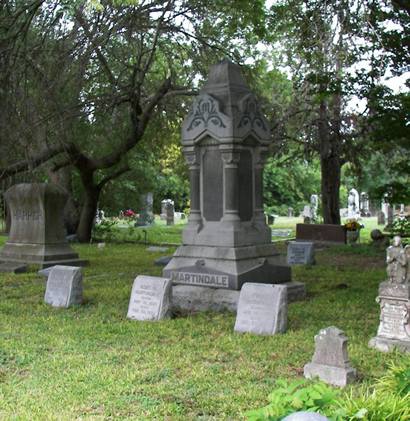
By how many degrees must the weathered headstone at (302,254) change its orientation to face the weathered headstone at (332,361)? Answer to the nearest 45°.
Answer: approximately 45° to its left

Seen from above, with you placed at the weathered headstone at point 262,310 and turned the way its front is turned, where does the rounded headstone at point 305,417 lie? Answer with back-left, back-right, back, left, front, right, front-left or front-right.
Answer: front-left

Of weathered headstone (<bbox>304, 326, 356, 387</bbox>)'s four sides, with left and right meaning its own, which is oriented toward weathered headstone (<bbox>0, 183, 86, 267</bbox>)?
right

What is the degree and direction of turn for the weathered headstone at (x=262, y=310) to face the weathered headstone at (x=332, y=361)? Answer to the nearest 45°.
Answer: approximately 45° to its left

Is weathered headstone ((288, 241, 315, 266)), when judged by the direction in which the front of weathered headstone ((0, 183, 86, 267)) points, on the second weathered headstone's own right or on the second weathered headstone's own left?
on the second weathered headstone's own left

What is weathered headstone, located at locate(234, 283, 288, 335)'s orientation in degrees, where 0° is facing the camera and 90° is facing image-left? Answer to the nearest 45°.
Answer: approximately 45°

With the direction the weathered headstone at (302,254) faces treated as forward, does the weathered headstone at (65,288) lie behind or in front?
in front

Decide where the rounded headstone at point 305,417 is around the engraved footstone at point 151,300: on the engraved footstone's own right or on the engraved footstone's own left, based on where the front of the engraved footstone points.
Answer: on the engraved footstone's own left

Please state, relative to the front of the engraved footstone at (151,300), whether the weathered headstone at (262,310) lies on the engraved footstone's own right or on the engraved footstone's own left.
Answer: on the engraved footstone's own left
